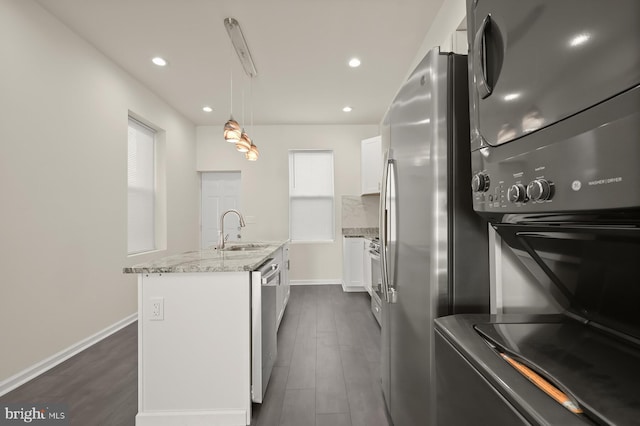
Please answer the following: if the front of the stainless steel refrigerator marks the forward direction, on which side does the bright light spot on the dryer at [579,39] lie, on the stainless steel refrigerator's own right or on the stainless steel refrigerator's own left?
on the stainless steel refrigerator's own left

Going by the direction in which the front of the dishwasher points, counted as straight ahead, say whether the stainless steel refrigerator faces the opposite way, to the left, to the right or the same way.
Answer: the opposite way

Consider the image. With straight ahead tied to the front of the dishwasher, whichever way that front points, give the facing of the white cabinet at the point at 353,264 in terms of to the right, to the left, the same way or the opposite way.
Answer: to the right

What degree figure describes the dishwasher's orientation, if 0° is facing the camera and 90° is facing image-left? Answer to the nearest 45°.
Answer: approximately 270°

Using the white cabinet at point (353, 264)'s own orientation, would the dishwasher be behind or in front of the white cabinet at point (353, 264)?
in front

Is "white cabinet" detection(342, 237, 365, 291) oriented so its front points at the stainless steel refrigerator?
yes
